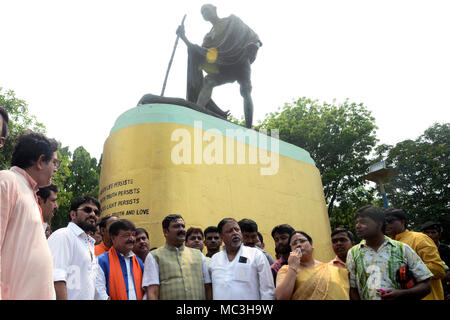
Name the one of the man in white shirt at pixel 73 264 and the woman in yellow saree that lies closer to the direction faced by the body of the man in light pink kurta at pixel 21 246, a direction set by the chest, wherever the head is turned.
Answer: the woman in yellow saree

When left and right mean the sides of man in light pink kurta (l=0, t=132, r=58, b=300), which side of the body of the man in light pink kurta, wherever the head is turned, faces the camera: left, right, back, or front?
right

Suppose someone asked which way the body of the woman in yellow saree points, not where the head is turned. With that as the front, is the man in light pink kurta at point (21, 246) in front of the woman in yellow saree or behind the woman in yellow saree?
in front

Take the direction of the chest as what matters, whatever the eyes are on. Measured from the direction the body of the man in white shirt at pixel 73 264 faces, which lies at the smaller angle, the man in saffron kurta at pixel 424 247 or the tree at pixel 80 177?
the man in saffron kurta

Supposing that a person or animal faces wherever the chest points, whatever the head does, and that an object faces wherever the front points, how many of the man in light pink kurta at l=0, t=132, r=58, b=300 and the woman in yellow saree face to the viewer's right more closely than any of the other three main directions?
1

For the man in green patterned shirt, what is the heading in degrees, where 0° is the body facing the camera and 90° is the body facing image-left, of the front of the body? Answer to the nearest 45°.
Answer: approximately 45°

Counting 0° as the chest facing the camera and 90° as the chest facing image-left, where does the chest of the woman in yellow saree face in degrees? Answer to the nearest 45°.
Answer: approximately 45°

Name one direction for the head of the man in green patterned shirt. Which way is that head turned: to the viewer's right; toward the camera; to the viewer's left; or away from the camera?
to the viewer's left

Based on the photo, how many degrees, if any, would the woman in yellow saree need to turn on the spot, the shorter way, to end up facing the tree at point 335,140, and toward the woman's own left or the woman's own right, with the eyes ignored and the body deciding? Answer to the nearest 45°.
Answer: approximately 135° to the woman's own right

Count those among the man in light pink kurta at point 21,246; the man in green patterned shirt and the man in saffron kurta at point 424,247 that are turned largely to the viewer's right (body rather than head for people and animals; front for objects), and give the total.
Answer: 1

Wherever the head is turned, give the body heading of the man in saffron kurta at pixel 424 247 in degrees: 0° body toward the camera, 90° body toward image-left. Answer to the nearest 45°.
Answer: approximately 45°

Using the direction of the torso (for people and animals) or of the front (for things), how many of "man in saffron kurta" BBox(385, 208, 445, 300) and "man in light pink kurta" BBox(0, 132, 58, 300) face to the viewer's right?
1

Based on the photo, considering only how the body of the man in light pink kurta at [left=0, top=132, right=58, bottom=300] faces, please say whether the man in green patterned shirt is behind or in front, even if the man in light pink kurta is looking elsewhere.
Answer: in front

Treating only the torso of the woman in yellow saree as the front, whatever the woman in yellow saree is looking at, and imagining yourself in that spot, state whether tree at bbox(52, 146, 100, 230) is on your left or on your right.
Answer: on your right

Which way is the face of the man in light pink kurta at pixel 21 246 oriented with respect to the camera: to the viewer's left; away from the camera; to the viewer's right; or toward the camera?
to the viewer's right

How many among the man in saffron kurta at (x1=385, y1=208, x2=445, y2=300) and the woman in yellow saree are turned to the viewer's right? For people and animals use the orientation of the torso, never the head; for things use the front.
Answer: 0
